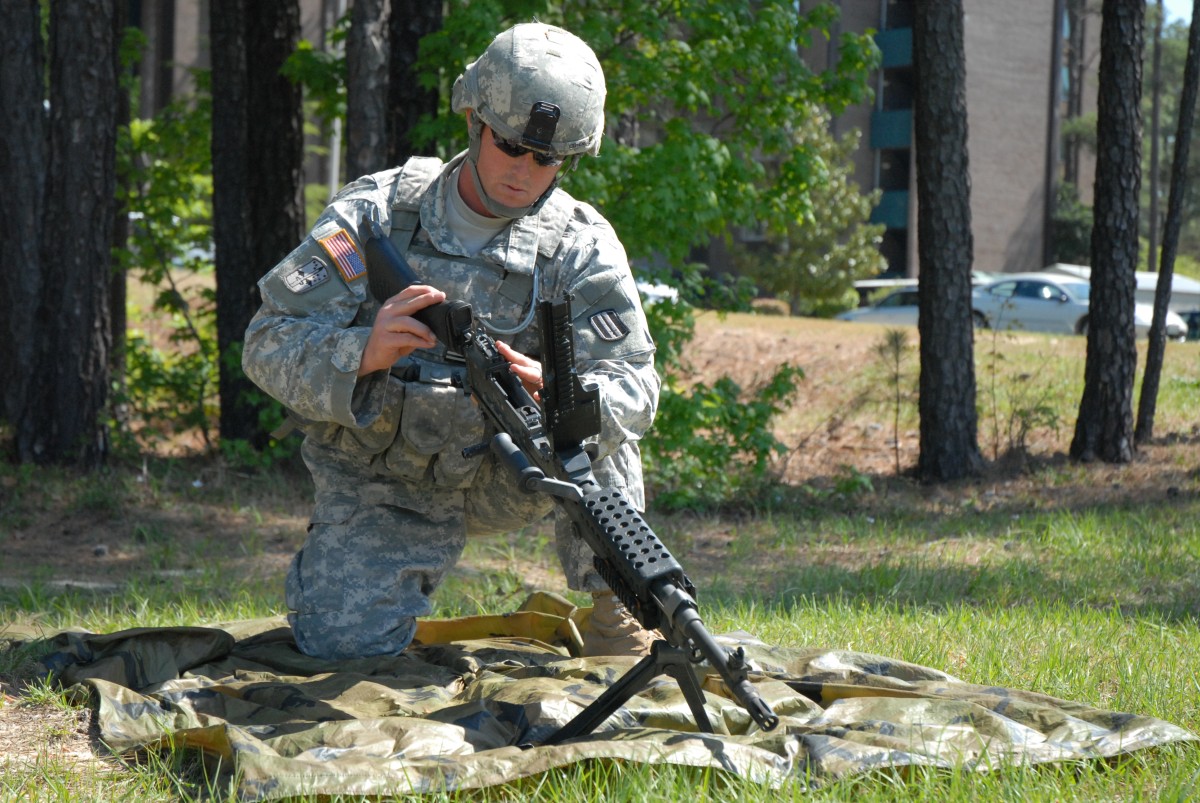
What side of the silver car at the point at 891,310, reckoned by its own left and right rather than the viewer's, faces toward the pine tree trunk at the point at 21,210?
left

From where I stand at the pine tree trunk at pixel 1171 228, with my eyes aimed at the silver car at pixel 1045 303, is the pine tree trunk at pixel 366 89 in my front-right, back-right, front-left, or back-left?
back-left

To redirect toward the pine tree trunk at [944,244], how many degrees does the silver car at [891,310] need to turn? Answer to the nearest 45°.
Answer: approximately 90° to its left

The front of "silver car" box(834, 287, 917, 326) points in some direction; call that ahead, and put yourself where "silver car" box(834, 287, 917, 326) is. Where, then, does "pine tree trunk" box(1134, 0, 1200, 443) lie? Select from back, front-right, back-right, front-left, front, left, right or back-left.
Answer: left

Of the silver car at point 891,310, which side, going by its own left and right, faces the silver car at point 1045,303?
back

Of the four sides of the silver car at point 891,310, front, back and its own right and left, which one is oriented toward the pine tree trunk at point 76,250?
left

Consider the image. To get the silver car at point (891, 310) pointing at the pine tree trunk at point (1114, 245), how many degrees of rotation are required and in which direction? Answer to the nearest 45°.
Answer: approximately 90° to its left

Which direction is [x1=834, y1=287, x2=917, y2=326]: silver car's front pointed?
to the viewer's left

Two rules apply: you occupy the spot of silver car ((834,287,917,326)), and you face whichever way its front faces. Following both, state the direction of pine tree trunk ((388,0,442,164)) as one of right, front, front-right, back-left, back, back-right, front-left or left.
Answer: left
